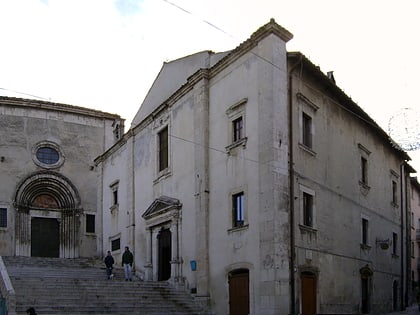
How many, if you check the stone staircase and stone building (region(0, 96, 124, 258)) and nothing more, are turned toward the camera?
2

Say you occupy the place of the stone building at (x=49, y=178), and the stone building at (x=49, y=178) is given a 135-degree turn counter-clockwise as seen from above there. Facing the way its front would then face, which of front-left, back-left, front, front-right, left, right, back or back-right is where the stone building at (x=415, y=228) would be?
front-right

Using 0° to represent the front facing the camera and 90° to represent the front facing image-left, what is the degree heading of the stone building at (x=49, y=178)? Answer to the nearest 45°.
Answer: approximately 0°

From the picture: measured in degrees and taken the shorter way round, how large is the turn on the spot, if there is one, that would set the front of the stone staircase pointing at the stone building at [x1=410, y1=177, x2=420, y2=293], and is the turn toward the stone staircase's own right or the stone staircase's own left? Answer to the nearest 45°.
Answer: approximately 135° to the stone staircase's own left

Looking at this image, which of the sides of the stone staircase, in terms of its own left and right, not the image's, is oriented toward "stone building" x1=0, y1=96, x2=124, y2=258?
back

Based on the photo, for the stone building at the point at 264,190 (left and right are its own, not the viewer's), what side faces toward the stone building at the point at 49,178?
right
